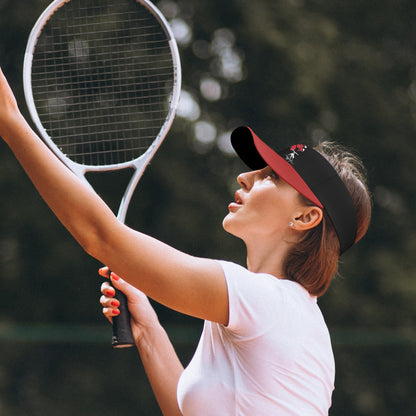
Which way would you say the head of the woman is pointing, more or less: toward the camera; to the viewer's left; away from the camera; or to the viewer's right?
to the viewer's left

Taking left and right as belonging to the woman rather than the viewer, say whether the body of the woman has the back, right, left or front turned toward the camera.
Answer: left
